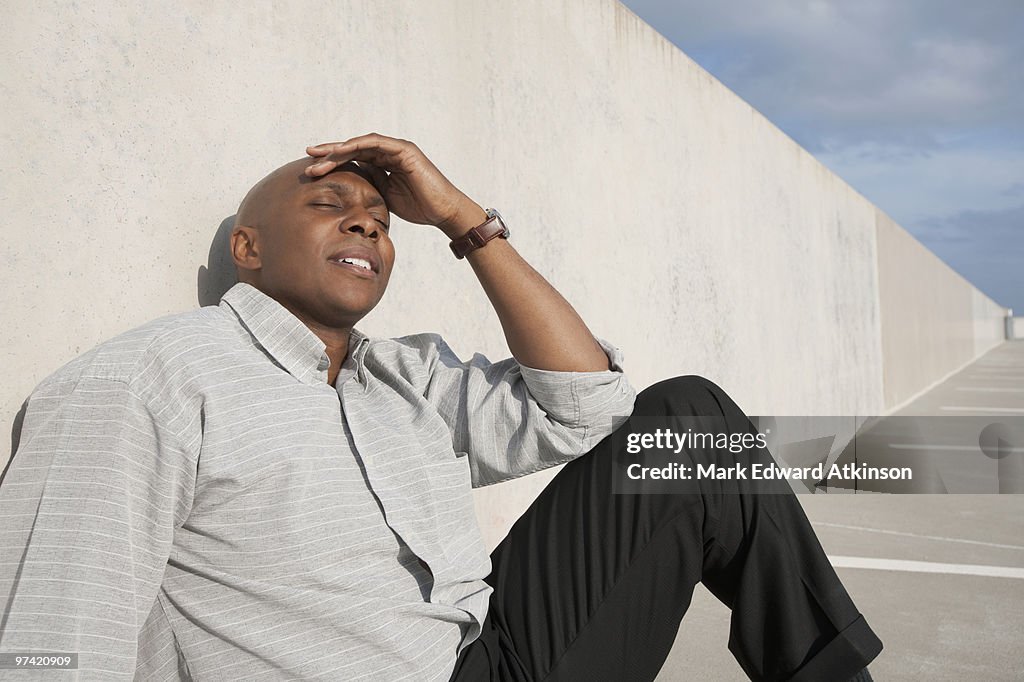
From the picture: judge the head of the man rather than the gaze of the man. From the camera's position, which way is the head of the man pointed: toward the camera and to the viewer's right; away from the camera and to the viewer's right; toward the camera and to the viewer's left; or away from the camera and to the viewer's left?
toward the camera and to the viewer's right

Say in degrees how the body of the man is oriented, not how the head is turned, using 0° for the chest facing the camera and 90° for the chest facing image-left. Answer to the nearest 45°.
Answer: approximately 315°
